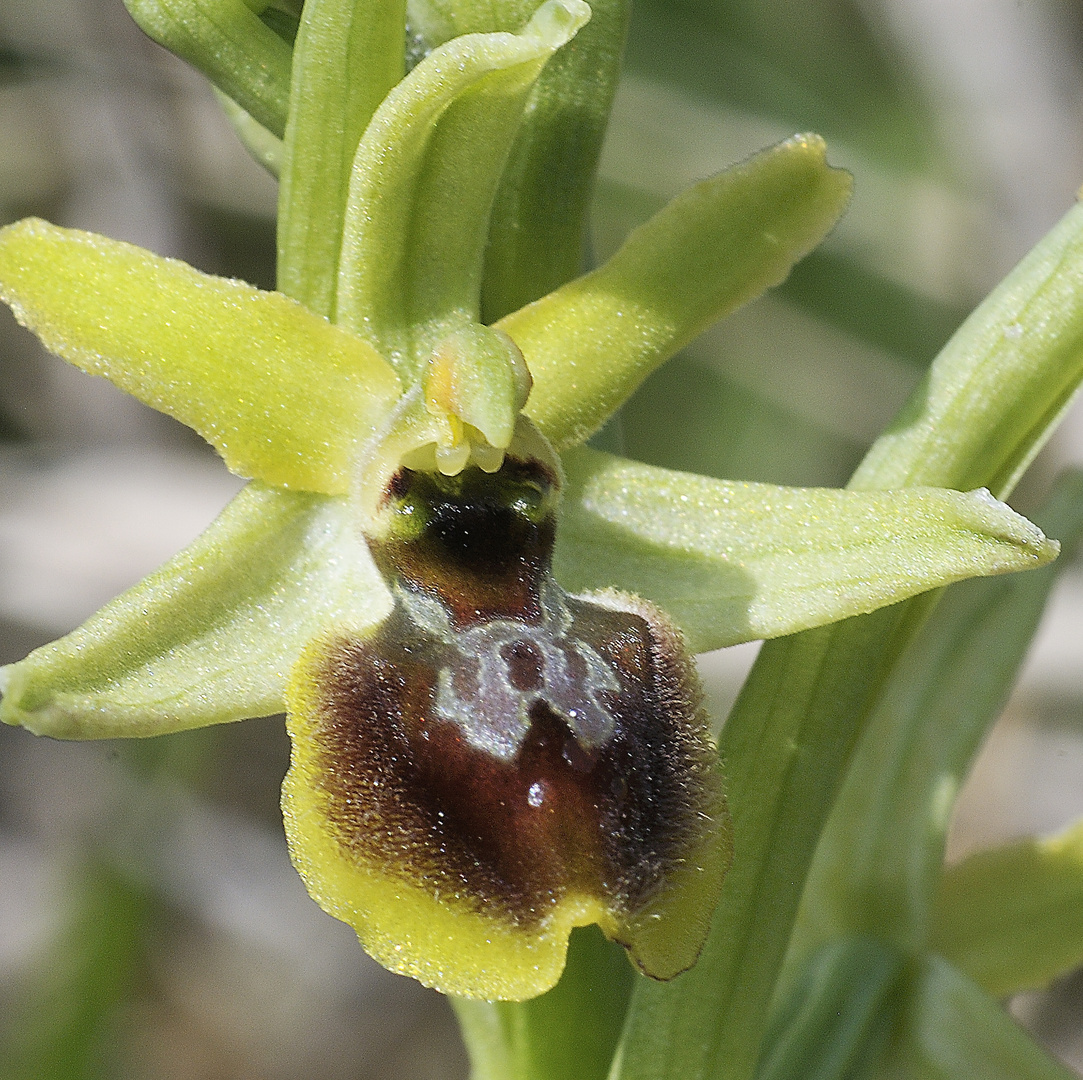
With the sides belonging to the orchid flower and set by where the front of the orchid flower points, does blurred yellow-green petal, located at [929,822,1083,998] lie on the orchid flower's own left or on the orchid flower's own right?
on the orchid flower's own left

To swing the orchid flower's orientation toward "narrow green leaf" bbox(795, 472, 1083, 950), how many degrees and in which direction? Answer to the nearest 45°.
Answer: approximately 135° to its left

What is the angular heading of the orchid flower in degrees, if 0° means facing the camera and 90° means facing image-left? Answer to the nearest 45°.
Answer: approximately 0°
